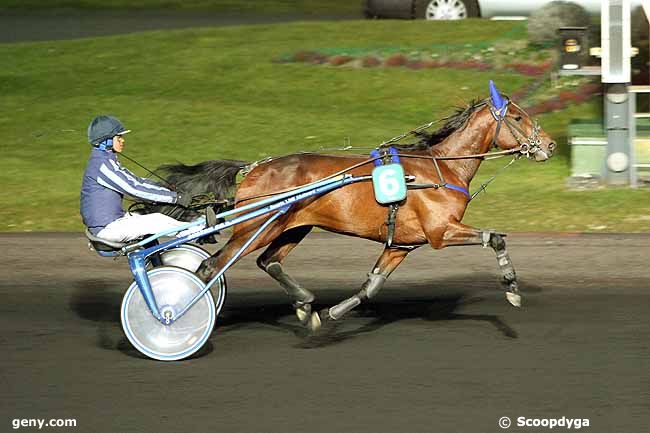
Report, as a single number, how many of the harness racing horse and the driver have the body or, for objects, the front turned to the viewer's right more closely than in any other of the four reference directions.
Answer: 2

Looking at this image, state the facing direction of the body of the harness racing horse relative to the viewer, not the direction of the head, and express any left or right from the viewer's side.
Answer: facing to the right of the viewer

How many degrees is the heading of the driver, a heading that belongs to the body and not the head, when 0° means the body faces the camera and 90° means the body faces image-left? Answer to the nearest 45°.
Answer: approximately 270°

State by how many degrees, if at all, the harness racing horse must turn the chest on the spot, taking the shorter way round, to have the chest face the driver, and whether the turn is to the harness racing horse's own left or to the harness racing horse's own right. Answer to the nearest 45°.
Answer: approximately 180°

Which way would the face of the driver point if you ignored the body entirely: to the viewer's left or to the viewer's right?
to the viewer's right

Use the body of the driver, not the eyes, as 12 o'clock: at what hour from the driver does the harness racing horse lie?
The harness racing horse is roughly at 12 o'clock from the driver.

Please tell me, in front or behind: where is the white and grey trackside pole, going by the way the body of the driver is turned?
in front
